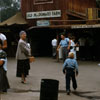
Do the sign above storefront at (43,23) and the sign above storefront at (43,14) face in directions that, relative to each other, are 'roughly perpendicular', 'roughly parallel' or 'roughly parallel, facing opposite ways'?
roughly parallel

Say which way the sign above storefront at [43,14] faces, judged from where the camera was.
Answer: facing the viewer

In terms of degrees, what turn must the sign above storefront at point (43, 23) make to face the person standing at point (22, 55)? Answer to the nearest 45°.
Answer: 0° — it already faces them

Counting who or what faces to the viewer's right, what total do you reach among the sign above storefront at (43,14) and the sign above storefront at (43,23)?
0

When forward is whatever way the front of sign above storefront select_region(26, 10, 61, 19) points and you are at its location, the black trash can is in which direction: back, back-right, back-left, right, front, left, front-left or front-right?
front

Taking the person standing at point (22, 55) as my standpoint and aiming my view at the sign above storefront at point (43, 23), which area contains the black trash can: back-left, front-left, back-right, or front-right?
back-right

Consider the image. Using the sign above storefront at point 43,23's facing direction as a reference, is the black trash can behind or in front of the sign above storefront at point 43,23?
in front
